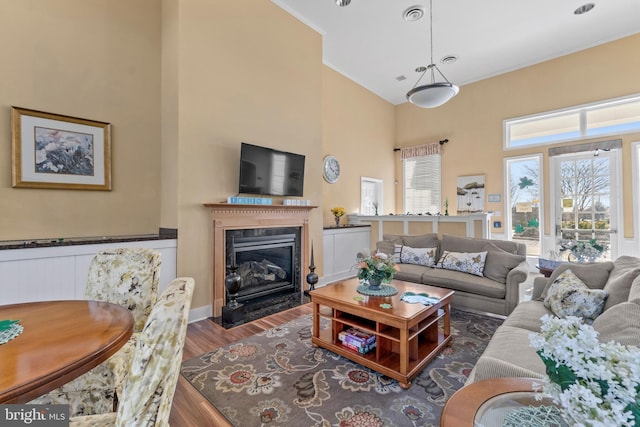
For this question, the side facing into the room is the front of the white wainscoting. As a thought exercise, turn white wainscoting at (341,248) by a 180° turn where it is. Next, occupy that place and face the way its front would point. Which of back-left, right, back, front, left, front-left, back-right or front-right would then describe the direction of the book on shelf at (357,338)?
back-left

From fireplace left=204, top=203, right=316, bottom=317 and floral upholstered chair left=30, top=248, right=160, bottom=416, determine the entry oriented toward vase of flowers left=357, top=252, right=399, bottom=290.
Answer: the fireplace

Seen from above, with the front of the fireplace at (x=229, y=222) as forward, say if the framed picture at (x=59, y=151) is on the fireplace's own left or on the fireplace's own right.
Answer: on the fireplace's own right

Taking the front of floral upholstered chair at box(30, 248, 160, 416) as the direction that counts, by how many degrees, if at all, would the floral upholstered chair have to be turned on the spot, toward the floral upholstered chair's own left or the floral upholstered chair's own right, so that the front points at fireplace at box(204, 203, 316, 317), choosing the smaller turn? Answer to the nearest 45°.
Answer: approximately 180°

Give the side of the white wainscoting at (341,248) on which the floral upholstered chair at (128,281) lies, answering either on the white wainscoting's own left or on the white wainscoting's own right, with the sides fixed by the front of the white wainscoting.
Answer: on the white wainscoting's own right

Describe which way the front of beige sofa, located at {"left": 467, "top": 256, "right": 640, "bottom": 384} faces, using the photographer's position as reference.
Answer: facing to the left of the viewer

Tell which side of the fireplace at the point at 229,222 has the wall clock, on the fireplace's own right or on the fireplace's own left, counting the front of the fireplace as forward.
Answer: on the fireplace's own left

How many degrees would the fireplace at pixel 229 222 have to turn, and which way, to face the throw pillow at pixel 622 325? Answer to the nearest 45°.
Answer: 0° — it already faces it

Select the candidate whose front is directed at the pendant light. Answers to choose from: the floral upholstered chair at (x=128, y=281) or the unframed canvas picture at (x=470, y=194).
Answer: the unframed canvas picture

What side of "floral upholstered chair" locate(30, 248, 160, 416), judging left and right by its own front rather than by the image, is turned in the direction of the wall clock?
back

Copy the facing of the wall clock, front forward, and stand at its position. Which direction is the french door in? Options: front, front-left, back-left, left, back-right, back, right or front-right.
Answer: front-left

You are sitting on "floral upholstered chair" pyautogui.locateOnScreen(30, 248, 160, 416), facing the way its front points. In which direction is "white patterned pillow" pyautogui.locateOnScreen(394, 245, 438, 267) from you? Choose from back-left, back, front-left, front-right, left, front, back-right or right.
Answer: back-left

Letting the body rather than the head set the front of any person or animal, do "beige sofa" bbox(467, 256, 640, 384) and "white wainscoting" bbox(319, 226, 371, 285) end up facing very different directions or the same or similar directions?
very different directions

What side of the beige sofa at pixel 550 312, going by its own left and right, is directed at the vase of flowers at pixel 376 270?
front

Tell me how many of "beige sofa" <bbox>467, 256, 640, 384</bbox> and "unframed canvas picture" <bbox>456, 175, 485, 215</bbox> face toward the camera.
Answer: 1
